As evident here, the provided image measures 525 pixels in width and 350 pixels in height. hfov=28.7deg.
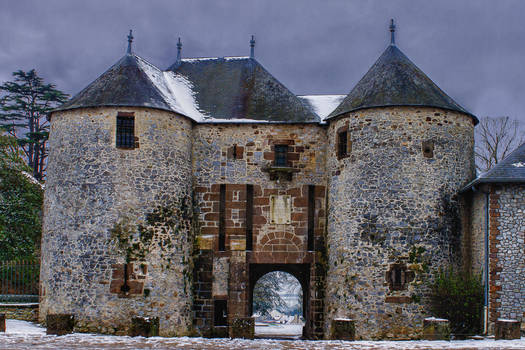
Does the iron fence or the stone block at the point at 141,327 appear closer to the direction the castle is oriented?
the stone block

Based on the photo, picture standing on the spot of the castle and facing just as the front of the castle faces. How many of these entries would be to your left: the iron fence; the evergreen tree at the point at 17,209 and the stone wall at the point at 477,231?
1

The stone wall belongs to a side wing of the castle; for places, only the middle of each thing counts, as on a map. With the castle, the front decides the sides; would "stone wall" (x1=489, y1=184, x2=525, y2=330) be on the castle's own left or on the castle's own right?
on the castle's own left

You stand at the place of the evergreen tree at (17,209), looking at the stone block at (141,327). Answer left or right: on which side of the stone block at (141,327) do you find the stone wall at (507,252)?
left

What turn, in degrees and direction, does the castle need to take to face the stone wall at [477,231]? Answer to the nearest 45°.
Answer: approximately 90° to its left

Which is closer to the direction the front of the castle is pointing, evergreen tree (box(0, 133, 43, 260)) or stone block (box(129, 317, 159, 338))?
the stone block

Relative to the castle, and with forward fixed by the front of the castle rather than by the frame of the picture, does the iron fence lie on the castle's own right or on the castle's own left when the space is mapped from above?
on the castle's own right

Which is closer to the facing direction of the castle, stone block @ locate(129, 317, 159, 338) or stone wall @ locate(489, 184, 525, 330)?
the stone block

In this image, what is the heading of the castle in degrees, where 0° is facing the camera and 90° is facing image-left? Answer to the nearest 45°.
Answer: approximately 0°
